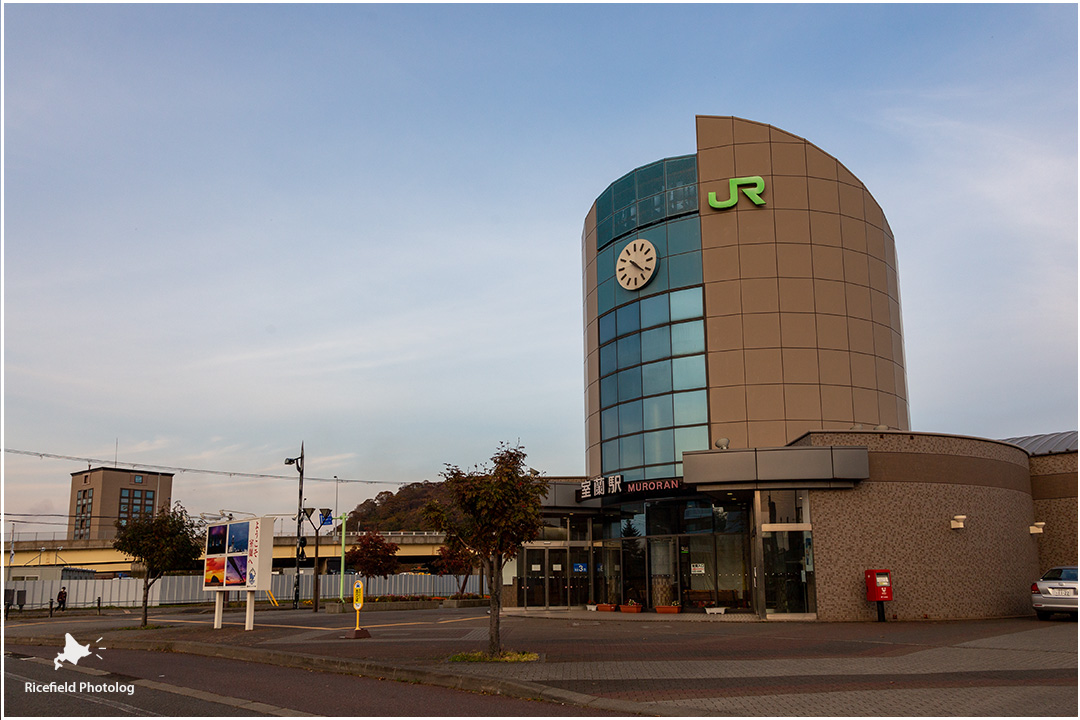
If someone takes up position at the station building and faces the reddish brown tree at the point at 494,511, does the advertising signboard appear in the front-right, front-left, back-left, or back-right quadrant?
front-right

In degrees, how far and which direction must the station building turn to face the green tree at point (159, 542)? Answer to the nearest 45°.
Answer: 0° — it already faces it

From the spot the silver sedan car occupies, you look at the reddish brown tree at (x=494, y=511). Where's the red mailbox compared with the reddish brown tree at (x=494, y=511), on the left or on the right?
right

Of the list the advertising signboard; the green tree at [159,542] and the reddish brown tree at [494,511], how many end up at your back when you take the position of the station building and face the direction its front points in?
0

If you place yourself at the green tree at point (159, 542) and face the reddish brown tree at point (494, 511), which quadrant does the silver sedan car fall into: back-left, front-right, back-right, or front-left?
front-left

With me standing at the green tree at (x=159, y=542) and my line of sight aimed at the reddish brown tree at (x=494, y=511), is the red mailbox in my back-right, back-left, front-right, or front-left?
front-left

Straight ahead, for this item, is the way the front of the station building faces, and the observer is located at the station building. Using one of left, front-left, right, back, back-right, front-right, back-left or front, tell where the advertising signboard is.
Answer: front

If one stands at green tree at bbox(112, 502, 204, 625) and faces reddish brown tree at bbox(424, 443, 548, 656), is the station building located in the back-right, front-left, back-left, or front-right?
front-left

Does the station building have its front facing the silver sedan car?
no
